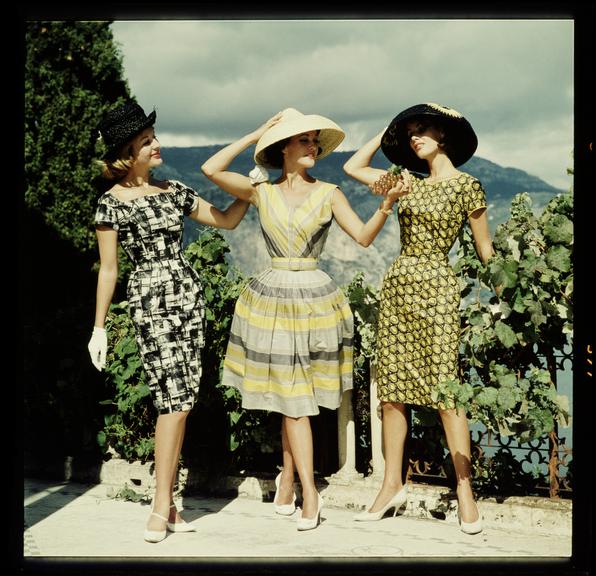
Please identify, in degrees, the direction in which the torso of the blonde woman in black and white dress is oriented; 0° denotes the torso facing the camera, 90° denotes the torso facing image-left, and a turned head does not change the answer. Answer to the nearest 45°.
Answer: approximately 0°

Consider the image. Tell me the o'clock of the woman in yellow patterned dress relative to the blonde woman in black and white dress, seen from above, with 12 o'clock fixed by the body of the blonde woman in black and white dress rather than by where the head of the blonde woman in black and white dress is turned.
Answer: The woman in yellow patterned dress is roughly at 9 o'clock from the blonde woman in black and white dress.

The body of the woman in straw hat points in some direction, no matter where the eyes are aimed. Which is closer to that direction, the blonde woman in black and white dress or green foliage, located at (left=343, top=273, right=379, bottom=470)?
the blonde woman in black and white dress

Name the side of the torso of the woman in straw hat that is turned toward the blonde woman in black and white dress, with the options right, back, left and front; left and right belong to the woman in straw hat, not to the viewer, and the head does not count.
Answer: right

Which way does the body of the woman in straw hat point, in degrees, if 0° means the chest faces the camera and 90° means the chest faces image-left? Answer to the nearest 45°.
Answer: approximately 0°

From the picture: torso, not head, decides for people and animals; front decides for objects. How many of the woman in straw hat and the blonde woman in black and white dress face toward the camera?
2

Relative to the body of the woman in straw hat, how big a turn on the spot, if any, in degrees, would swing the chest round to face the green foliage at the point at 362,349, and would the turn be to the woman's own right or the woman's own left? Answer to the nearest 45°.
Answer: approximately 135° to the woman's own left

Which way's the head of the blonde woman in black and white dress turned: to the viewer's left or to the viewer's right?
to the viewer's right

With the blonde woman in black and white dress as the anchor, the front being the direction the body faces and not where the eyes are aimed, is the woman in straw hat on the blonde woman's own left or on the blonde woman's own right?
on the blonde woman's own left

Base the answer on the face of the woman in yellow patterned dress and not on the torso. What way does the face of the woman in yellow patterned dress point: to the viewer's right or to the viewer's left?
to the viewer's left

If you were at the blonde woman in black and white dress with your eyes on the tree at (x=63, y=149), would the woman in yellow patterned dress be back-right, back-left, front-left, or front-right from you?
back-right
